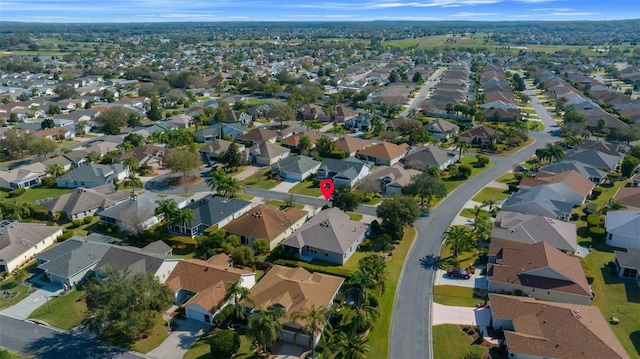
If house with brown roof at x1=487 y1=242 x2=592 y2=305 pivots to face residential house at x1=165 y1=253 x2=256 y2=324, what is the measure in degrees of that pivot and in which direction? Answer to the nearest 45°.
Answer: approximately 45° to its left

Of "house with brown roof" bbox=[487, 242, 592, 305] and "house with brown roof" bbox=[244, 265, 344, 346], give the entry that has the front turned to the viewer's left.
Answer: "house with brown roof" bbox=[487, 242, 592, 305]

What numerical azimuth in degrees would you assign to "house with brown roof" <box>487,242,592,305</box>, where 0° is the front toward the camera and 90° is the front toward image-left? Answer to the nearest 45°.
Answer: approximately 90°

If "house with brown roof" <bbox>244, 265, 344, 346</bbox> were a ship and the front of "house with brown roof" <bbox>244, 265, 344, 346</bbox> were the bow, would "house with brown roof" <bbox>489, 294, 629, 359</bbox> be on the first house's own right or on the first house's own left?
on the first house's own left

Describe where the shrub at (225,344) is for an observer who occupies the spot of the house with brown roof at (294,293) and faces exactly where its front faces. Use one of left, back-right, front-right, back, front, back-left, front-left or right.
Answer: front-right

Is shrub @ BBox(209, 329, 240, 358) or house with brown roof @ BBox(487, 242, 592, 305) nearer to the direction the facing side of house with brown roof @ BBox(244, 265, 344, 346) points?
the shrub

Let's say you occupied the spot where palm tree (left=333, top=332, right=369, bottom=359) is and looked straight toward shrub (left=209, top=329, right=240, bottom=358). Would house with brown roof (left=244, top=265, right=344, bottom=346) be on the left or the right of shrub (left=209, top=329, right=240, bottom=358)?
right

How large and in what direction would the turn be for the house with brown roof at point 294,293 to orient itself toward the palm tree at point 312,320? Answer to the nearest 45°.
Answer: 0° — it already faces it

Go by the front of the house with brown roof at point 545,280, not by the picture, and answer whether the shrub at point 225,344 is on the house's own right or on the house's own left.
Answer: on the house's own left

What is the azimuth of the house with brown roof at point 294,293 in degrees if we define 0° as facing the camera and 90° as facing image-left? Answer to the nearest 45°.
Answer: approximately 0°

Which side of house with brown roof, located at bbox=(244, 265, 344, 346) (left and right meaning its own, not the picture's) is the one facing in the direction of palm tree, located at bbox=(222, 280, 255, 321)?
right

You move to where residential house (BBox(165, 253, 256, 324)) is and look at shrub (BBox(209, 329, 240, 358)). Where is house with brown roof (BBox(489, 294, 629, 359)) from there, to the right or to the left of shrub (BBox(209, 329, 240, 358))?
left

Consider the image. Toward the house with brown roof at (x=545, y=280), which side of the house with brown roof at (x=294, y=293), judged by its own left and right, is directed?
left

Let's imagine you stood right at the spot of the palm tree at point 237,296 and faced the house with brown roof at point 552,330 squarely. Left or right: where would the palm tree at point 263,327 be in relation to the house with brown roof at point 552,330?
right
